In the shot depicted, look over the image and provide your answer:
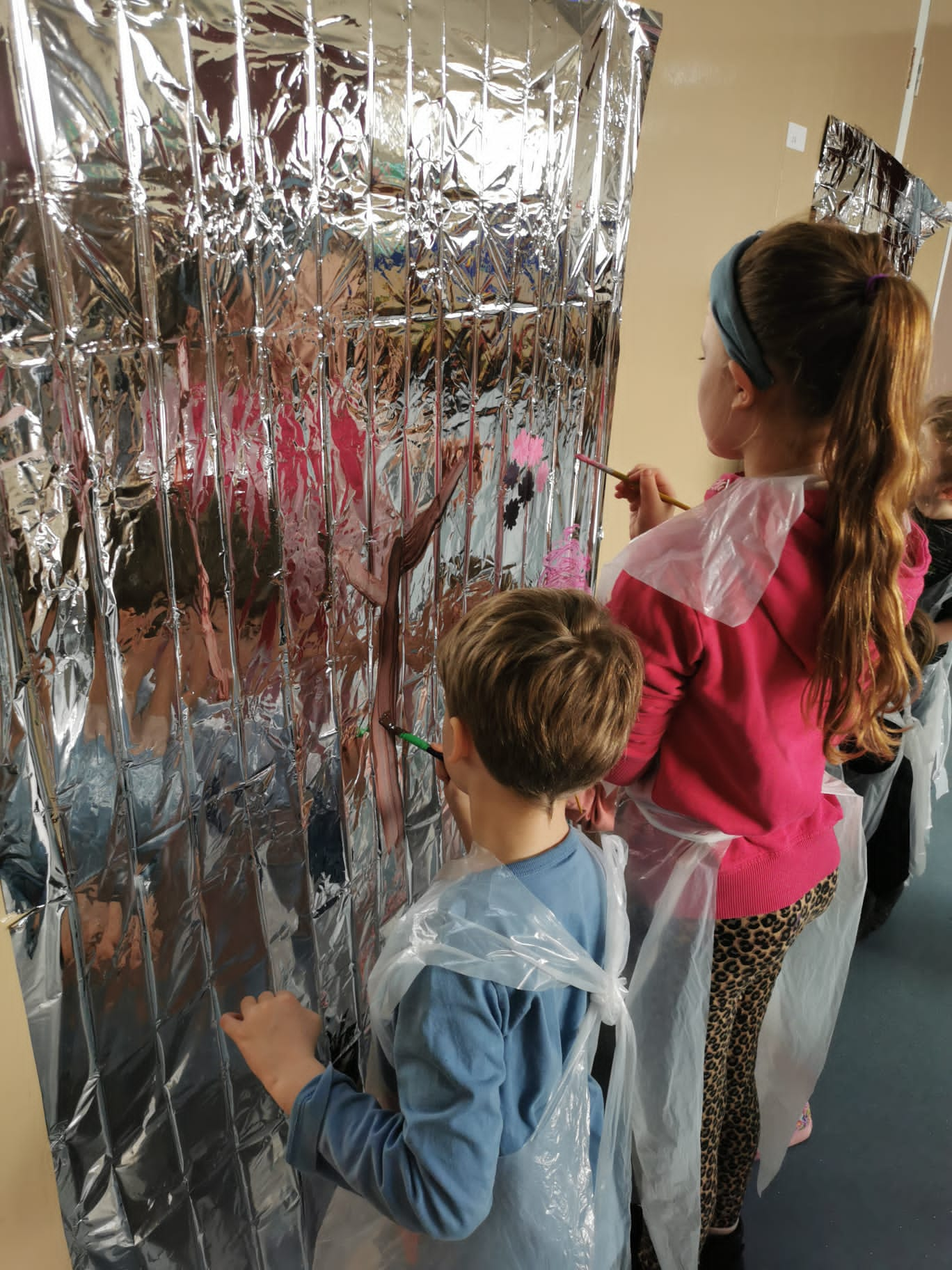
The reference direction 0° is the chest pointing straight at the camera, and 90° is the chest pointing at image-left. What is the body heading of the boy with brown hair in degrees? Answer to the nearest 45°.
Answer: approximately 135°

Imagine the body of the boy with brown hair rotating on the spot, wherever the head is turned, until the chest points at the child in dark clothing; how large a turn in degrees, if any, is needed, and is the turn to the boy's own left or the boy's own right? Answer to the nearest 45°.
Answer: approximately 90° to the boy's own right

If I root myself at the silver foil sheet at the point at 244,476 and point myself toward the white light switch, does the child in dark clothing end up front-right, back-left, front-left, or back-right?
front-right

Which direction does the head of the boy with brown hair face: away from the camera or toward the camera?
away from the camera

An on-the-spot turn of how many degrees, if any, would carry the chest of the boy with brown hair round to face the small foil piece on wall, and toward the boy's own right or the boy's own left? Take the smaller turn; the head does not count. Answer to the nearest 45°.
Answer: approximately 90° to the boy's own right

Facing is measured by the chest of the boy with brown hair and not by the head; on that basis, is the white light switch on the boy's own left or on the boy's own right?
on the boy's own right
